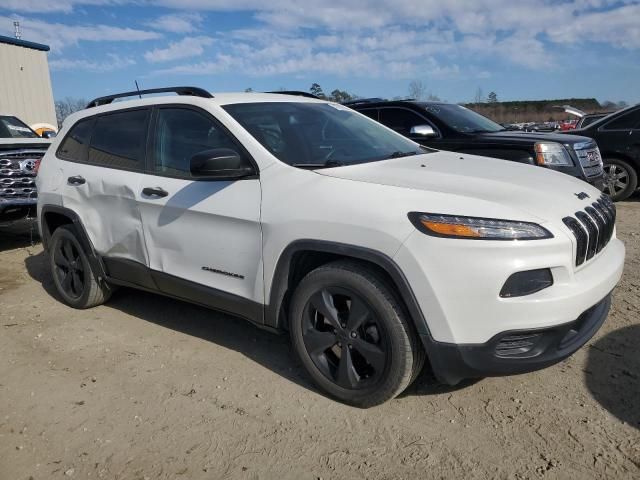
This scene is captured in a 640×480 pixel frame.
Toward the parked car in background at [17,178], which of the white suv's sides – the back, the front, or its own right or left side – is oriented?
back

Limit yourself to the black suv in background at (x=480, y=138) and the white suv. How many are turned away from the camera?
0

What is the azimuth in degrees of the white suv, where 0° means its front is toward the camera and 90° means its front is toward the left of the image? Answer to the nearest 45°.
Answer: approximately 315°

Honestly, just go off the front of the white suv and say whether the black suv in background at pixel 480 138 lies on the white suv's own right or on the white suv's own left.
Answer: on the white suv's own left

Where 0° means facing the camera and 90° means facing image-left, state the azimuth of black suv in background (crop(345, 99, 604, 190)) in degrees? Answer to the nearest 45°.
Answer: approximately 315°

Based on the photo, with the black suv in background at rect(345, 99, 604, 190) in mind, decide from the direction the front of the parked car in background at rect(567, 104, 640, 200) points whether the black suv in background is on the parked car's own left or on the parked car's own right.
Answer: on the parked car's own right

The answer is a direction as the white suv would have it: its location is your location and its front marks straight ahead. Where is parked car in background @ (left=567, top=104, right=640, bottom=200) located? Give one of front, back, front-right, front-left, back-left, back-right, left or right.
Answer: left
